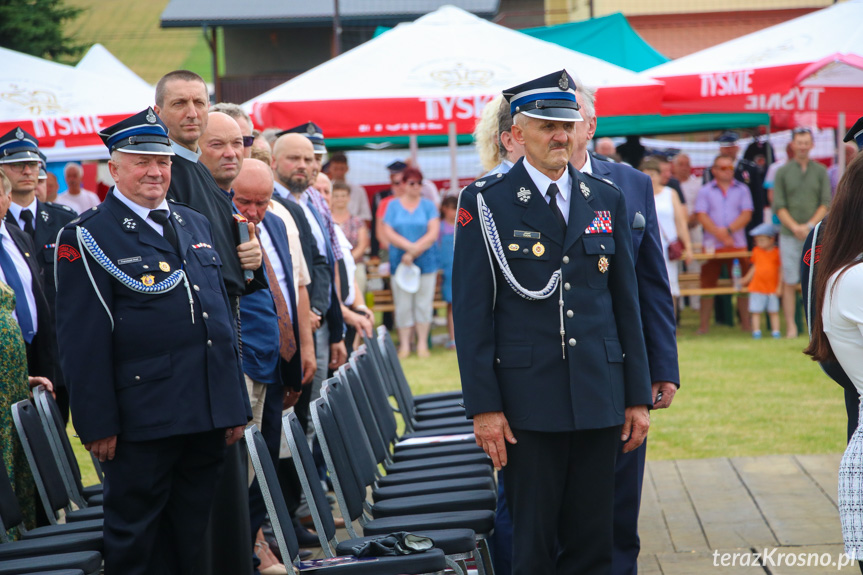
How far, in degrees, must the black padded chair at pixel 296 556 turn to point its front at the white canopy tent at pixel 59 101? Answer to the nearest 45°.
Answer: approximately 90° to its left

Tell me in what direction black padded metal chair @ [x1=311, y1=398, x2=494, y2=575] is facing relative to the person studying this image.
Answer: facing to the right of the viewer

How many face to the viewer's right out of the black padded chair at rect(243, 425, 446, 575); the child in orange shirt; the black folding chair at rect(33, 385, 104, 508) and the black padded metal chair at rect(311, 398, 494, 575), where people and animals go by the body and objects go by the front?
3

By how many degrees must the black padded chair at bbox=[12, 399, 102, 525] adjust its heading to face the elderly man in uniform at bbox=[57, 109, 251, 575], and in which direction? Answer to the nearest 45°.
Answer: approximately 45° to its right

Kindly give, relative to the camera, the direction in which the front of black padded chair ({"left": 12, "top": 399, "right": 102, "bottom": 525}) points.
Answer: facing to the right of the viewer

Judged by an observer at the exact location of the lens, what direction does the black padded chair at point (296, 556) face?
facing to the right of the viewer

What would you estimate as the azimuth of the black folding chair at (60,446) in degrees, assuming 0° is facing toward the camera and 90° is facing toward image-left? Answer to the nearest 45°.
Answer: approximately 270°

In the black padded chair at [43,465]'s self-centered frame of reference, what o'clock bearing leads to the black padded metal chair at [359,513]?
the black padded metal chair at [359,513] is roughly at 1 o'clock from the black padded chair at [43,465].

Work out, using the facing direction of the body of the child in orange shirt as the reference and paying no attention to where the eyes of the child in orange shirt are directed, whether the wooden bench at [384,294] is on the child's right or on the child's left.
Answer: on the child's right

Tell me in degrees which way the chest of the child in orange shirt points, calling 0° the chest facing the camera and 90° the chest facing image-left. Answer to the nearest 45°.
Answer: approximately 0°
